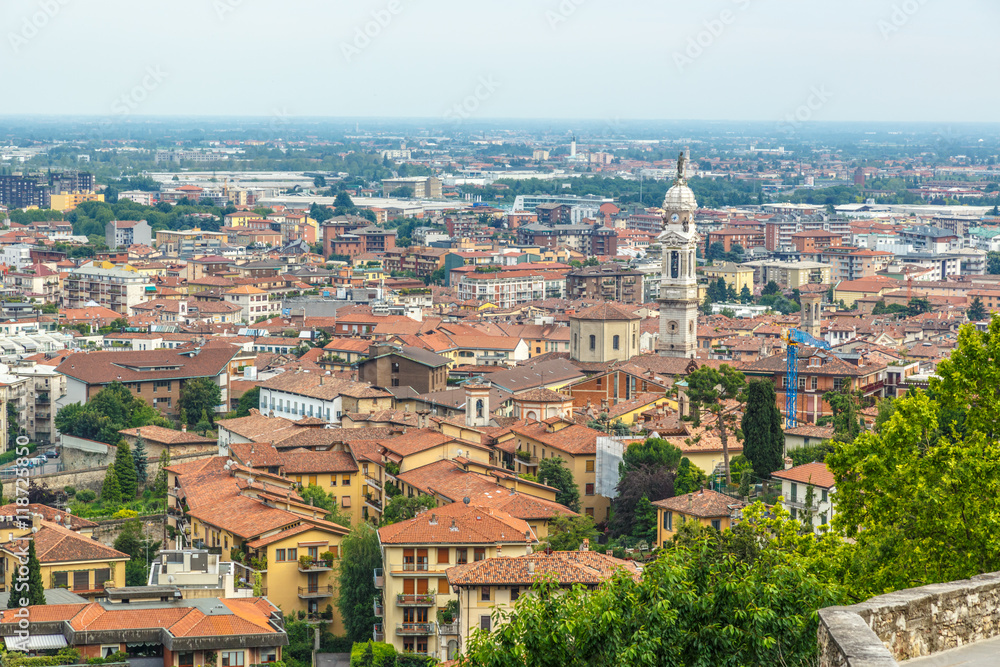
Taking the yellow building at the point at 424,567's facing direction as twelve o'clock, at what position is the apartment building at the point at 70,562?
The apartment building is roughly at 4 o'clock from the yellow building.

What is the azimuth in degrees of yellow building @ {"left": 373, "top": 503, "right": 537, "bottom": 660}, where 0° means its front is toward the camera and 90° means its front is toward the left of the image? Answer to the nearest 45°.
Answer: approximately 0°

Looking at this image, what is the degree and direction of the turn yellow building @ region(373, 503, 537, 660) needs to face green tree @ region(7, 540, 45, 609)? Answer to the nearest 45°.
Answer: approximately 90° to its right

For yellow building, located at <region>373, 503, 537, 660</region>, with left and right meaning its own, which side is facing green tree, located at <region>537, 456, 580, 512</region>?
back

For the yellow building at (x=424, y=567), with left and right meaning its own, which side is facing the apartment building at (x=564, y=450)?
back

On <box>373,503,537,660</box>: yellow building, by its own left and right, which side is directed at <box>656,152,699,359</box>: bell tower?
back

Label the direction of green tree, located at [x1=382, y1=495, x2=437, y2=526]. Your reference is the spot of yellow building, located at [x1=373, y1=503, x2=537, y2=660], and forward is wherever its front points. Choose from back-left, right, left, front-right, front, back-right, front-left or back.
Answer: back

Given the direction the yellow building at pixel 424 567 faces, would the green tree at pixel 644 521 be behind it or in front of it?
behind

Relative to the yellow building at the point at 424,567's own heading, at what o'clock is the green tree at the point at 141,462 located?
The green tree is roughly at 5 o'clock from the yellow building.

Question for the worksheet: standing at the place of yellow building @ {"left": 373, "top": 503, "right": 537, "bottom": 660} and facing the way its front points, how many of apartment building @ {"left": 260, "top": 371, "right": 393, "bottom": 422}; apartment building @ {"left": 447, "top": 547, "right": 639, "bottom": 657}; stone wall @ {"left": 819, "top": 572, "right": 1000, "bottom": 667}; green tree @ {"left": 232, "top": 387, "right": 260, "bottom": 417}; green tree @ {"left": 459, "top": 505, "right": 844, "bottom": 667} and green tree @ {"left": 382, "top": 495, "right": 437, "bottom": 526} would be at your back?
3

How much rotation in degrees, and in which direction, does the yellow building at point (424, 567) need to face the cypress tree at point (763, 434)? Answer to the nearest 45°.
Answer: approximately 135° to its left

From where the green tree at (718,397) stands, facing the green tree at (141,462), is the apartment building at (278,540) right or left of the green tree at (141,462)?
left
